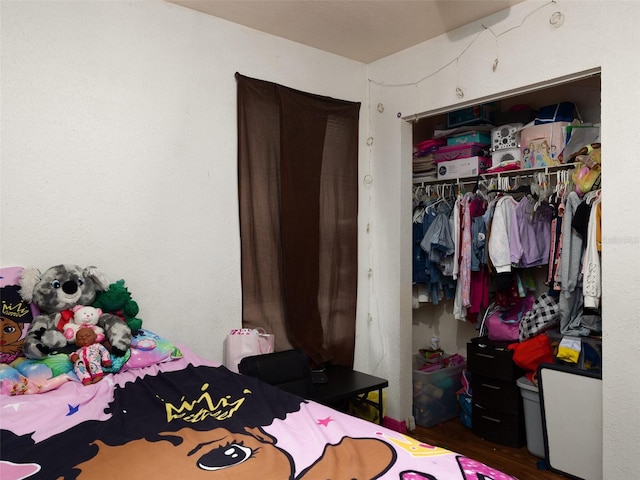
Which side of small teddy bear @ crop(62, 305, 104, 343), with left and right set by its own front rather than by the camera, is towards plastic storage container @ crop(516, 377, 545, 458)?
left

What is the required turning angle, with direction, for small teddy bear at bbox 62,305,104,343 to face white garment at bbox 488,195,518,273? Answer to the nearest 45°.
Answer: approximately 90° to its left

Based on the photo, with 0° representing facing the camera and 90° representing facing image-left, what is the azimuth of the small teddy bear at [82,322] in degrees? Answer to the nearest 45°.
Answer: approximately 0°

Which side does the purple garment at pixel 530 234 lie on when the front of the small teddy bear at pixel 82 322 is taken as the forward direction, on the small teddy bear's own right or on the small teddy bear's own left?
on the small teddy bear's own left

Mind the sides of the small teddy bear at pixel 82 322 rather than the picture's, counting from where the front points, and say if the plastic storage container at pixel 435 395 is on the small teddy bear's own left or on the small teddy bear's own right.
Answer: on the small teddy bear's own left

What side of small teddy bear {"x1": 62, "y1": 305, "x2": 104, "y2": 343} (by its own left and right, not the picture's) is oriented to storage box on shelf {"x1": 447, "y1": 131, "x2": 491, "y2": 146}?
left
